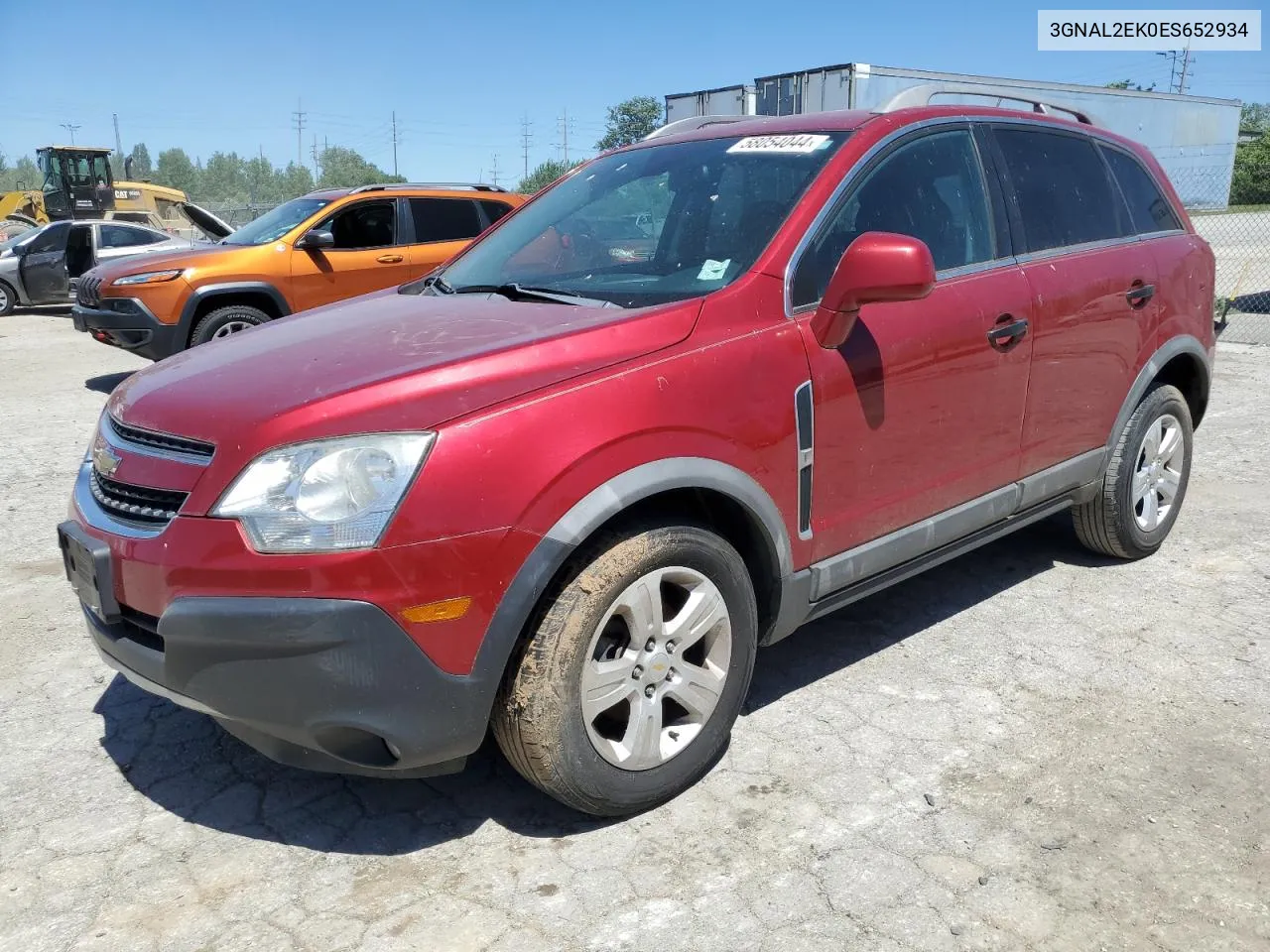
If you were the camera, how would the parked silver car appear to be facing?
facing to the left of the viewer

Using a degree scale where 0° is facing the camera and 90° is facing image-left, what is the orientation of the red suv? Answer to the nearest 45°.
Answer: approximately 45°

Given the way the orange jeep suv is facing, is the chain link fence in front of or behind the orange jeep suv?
behind

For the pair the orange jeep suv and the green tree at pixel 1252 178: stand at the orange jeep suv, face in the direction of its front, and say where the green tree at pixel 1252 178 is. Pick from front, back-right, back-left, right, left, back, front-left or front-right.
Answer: back

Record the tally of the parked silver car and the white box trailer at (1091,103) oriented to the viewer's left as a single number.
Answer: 1

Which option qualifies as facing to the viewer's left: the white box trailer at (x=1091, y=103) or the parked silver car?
the parked silver car
